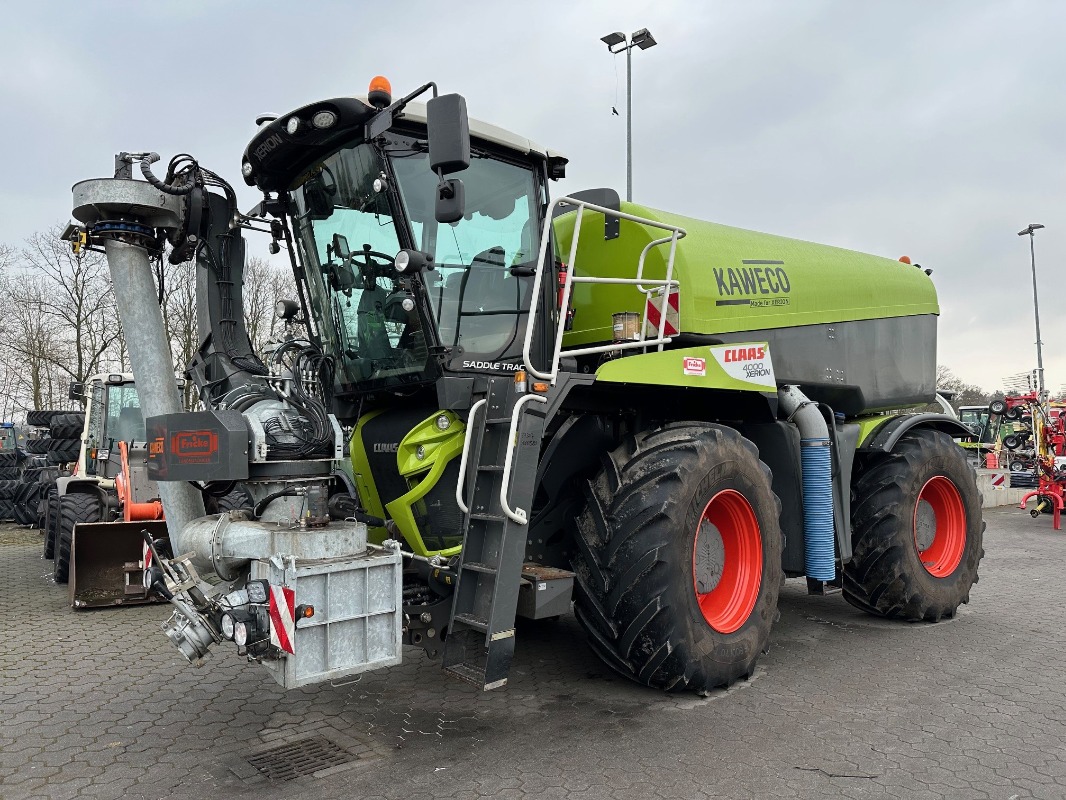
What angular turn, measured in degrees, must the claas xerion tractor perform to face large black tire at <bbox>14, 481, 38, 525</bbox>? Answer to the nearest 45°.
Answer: approximately 90° to its right

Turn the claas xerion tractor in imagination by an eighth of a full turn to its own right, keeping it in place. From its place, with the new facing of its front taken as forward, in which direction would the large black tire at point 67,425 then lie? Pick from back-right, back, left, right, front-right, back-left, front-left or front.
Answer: front-right

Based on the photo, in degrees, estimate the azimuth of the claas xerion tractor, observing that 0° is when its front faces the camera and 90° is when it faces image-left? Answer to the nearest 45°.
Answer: approximately 45°

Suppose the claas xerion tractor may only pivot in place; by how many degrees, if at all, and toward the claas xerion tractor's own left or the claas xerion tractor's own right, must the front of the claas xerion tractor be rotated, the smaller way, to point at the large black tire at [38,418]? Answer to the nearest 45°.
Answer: approximately 90° to the claas xerion tractor's own right

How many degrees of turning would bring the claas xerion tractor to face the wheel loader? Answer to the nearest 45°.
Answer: approximately 90° to its right
